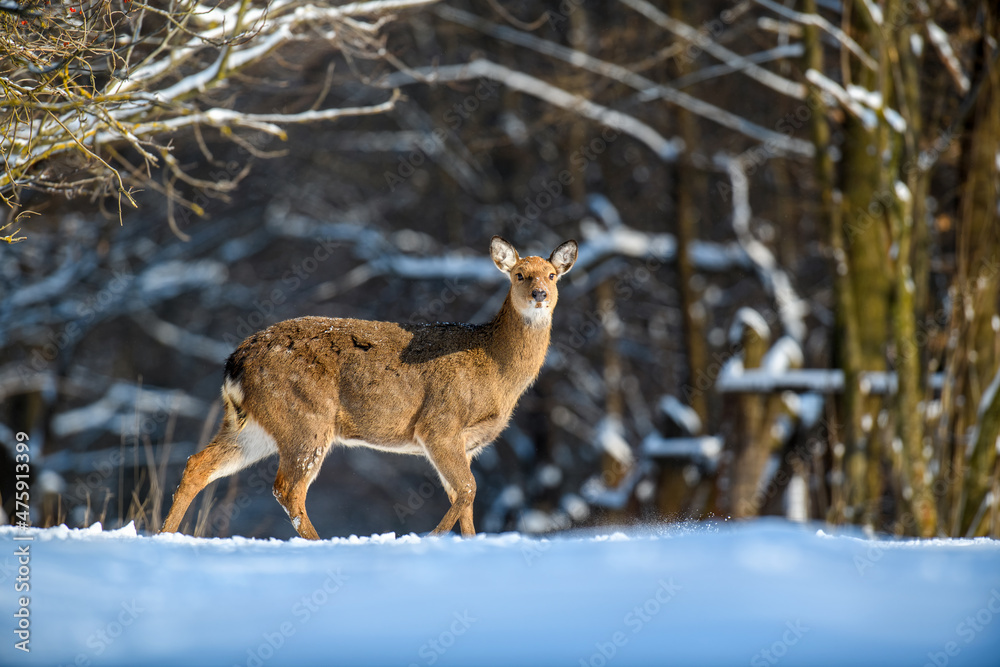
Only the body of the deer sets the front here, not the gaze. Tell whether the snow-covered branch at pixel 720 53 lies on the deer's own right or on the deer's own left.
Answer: on the deer's own left

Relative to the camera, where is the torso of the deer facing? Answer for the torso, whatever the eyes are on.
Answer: to the viewer's right

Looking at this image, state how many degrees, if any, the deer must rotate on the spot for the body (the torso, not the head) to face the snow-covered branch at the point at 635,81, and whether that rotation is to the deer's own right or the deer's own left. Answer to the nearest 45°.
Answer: approximately 90° to the deer's own left

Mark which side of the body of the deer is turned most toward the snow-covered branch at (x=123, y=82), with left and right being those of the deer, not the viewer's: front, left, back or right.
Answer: back
